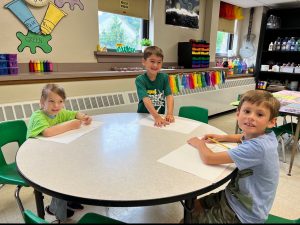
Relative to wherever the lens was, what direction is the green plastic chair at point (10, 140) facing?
facing the viewer and to the right of the viewer

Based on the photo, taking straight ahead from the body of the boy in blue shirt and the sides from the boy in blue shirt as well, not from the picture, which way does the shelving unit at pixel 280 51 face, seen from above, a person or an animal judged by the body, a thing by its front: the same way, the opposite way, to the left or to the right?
to the left

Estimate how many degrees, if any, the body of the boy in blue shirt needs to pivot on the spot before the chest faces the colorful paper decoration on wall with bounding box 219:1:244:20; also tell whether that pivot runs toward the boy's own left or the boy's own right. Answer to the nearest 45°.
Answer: approximately 90° to the boy's own right

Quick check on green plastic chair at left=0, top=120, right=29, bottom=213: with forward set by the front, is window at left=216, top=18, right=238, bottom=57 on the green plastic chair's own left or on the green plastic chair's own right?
on the green plastic chair's own left

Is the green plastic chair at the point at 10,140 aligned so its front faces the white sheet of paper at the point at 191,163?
yes

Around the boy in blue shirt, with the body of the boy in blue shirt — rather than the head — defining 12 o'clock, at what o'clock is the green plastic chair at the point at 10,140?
The green plastic chair is roughly at 12 o'clock from the boy in blue shirt.

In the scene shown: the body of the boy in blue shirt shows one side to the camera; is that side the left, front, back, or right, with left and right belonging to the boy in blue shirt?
left

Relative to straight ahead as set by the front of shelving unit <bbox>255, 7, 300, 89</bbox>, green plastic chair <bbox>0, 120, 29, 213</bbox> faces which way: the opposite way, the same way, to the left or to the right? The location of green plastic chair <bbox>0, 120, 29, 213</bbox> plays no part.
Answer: to the left

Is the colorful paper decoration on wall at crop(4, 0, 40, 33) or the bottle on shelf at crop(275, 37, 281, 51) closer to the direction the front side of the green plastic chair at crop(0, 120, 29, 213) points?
the bottle on shelf

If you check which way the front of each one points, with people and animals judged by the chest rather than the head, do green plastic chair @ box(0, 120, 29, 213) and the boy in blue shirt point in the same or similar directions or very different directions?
very different directions

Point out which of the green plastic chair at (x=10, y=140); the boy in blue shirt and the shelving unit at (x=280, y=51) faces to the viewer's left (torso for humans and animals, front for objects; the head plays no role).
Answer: the boy in blue shirt

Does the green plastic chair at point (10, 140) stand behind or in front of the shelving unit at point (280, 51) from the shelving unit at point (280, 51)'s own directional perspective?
in front

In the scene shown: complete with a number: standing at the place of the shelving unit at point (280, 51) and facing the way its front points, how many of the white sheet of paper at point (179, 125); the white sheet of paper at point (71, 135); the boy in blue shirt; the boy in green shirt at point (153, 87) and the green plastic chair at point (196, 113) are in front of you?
5

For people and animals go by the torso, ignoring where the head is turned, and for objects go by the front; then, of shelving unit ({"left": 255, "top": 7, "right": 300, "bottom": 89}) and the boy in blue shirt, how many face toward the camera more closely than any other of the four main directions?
1
